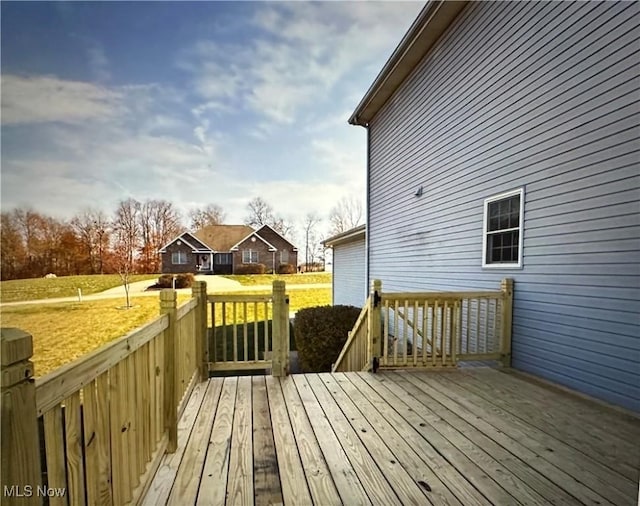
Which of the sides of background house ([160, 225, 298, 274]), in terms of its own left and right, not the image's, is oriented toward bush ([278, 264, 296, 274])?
left

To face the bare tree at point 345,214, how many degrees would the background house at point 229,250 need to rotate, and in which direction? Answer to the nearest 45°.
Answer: approximately 135° to its left

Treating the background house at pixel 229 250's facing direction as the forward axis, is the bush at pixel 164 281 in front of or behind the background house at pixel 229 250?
in front

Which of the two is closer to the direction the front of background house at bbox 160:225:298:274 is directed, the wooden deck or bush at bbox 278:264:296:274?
the wooden deck

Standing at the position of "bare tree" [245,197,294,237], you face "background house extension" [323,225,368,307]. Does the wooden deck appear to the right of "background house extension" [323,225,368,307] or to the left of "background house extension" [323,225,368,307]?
right

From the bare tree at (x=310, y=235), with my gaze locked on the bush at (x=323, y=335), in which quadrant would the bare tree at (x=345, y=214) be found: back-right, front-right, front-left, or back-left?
back-left

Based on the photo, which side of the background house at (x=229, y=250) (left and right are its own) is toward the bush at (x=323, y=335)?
front

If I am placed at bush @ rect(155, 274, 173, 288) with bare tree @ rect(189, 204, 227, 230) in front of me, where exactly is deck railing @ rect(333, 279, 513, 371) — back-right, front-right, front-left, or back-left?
back-right

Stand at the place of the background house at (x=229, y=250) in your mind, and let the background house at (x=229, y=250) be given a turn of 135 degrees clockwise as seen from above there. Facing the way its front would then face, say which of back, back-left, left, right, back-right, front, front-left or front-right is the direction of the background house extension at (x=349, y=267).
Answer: back

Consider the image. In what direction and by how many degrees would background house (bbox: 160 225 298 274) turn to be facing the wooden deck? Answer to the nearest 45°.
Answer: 0° — it already faces it

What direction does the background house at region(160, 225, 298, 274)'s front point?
toward the camera
